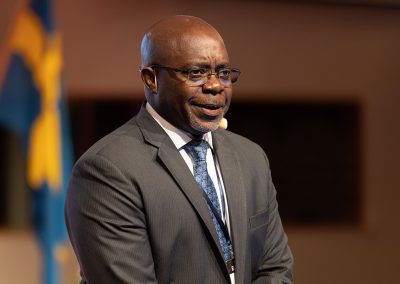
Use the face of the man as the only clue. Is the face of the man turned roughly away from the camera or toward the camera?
toward the camera

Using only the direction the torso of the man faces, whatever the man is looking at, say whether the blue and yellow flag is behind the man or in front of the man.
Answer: behind

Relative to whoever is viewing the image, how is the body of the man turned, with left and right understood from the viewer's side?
facing the viewer and to the right of the viewer
